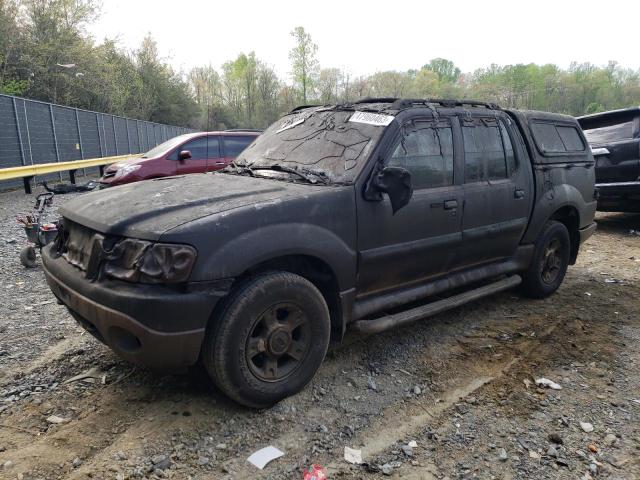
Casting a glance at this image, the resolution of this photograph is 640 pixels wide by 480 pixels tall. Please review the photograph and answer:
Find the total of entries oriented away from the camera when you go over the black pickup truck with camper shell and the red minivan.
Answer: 0

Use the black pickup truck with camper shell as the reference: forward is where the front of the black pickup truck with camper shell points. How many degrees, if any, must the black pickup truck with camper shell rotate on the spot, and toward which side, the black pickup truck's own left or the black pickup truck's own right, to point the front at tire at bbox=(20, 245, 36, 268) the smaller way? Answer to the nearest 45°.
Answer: approximately 90° to the black pickup truck's own right

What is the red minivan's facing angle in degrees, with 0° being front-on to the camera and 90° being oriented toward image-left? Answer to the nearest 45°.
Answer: approximately 45°

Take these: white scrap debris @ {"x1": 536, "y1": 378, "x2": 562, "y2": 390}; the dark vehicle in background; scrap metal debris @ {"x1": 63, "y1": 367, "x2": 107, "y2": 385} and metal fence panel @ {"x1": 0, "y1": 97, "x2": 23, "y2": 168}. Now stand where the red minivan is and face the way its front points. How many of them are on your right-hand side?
1

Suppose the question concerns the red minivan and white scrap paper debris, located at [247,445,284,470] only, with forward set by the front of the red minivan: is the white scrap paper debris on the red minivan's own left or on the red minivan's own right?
on the red minivan's own left

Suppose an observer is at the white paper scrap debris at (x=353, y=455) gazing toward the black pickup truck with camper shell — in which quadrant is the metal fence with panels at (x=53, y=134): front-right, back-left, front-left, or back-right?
front-left

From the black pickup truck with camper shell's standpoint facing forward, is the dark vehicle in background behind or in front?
behind

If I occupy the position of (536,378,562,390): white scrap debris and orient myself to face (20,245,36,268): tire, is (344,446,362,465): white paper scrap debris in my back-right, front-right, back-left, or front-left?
front-left

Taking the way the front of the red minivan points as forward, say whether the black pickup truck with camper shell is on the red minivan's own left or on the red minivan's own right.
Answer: on the red minivan's own left

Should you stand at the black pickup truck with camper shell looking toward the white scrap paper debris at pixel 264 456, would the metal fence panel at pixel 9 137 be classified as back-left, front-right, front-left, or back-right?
back-right

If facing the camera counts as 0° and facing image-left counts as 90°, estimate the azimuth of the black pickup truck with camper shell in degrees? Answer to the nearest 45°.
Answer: approximately 45°

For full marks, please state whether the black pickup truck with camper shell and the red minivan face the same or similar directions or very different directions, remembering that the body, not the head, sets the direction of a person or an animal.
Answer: same or similar directions

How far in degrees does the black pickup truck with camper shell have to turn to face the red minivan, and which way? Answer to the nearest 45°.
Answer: approximately 135° to its right

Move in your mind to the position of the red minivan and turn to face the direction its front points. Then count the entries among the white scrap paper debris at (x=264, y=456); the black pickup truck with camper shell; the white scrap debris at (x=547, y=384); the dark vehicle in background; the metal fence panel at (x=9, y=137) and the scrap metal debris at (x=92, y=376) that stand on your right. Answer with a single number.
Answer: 1
